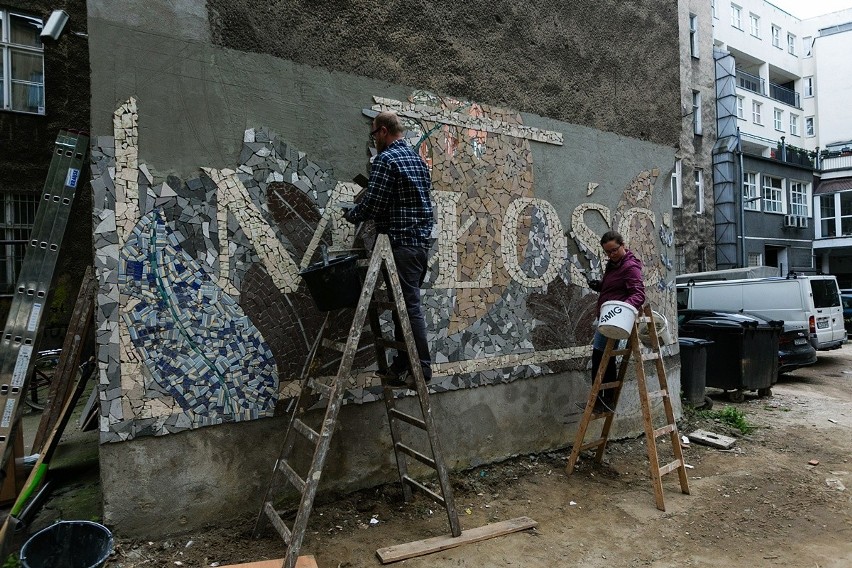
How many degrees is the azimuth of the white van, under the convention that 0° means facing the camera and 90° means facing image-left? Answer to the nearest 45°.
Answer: approximately 135°

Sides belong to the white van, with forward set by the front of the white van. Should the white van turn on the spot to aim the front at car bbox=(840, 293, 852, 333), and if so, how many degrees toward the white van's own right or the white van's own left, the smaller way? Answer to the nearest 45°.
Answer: approximately 45° to the white van's own right

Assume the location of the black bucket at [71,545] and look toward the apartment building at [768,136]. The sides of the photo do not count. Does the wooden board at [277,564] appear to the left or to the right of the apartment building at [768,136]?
right

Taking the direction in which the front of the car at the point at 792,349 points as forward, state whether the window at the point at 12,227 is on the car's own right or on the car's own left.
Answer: on the car's own left

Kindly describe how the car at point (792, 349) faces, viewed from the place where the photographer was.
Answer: facing away from the viewer and to the left of the viewer

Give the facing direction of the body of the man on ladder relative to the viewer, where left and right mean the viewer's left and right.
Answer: facing away from the viewer and to the left of the viewer

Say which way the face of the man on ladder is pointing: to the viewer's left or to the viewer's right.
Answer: to the viewer's left

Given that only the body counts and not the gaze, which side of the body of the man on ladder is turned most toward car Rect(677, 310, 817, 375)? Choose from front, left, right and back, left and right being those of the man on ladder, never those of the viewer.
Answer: right
